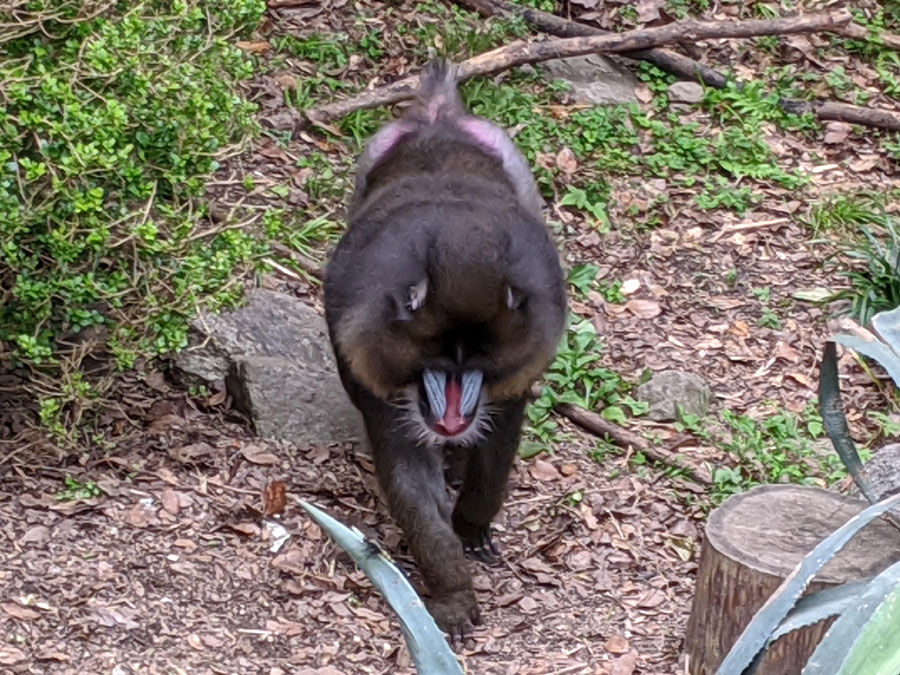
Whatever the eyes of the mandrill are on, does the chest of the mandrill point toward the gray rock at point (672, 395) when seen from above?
no

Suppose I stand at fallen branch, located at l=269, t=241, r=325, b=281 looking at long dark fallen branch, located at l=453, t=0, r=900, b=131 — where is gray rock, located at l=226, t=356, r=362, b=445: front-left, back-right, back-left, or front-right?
back-right

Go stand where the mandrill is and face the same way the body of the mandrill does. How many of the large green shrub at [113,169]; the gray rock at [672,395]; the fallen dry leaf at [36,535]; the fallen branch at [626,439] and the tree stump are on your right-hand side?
2

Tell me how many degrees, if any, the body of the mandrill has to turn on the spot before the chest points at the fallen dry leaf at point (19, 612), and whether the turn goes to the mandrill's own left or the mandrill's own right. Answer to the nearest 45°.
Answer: approximately 90° to the mandrill's own right

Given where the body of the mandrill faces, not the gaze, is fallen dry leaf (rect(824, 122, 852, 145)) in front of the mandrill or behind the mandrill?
behind

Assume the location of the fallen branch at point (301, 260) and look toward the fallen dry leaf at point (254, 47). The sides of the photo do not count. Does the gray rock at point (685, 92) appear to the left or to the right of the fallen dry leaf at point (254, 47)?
right

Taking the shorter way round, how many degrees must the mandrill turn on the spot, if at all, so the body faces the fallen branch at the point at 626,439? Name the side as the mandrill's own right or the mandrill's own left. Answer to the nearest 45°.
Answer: approximately 135° to the mandrill's own left

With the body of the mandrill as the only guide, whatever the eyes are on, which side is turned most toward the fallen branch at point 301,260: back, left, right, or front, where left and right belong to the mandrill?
back

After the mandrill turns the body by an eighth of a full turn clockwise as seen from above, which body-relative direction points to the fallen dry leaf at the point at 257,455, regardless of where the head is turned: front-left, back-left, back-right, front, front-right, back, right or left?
right

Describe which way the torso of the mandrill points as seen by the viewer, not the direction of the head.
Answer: toward the camera

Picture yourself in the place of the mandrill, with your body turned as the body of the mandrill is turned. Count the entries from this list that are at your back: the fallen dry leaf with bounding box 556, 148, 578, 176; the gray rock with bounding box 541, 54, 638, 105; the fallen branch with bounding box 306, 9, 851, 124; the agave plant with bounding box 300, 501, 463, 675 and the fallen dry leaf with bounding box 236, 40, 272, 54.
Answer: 4

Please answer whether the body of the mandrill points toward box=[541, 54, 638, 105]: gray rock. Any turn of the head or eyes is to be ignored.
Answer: no

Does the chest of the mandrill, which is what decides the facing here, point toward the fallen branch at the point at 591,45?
no

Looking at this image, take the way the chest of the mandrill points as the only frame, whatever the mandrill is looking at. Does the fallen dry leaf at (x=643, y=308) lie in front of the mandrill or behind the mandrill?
behind

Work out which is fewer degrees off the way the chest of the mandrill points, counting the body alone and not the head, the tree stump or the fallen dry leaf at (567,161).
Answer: the tree stump

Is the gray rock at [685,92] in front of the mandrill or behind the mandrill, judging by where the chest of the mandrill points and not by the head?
behind

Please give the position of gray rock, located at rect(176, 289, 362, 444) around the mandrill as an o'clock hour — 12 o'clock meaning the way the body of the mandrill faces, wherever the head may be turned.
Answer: The gray rock is roughly at 5 o'clock from the mandrill.

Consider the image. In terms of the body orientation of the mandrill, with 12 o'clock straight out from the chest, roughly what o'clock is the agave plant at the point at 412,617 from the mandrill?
The agave plant is roughly at 12 o'clock from the mandrill.
